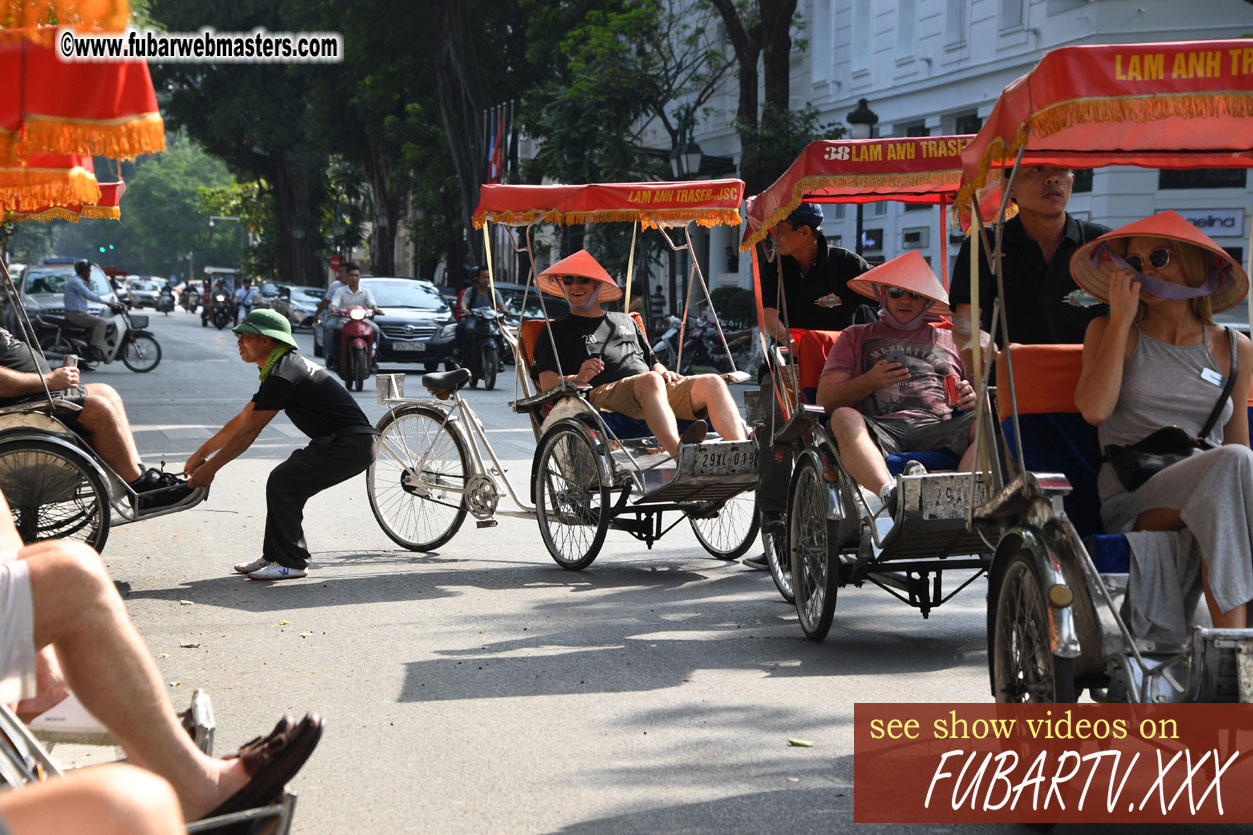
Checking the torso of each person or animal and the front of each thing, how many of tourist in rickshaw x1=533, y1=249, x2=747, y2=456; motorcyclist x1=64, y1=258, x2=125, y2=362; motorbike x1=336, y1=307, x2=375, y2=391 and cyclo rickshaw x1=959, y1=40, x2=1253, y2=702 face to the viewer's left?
0

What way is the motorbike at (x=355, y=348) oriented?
toward the camera

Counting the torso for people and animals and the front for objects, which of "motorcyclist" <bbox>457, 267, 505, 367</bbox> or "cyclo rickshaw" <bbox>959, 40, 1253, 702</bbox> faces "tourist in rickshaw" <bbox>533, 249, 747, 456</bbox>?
the motorcyclist

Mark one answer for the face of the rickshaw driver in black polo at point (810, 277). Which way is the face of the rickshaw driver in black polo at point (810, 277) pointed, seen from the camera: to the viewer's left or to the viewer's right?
to the viewer's left

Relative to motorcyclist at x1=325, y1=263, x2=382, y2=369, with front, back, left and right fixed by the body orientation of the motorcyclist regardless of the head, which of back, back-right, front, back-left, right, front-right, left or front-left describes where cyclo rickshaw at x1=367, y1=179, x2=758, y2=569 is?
front

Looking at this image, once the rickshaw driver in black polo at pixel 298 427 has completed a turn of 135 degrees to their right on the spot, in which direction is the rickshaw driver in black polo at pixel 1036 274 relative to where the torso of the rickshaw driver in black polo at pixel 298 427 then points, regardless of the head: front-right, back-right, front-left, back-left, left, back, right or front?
right

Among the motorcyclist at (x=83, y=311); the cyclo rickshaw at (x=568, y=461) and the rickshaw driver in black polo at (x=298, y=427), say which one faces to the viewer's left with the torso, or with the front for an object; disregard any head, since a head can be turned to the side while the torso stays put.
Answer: the rickshaw driver in black polo

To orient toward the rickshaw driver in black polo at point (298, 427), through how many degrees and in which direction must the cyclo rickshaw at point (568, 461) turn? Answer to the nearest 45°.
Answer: approximately 90° to its right

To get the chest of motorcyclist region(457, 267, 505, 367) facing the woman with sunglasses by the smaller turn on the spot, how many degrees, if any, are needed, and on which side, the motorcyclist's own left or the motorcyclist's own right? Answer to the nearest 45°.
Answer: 0° — they already face them

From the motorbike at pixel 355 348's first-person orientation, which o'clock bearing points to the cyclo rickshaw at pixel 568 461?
The cyclo rickshaw is roughly at 12 o'clock from the motorbike.

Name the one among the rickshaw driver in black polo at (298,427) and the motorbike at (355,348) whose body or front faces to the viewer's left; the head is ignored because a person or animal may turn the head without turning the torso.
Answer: the rickshaw driver in black polo

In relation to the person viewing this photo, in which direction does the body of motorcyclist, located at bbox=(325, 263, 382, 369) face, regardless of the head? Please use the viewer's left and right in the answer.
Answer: facing the viewer

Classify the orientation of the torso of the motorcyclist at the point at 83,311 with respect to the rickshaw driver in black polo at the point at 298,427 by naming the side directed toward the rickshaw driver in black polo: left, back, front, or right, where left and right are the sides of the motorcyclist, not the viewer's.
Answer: right

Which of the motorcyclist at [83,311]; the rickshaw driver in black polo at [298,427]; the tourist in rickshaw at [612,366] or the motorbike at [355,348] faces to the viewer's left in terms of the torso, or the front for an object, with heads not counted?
the rickshaw driver in black polo

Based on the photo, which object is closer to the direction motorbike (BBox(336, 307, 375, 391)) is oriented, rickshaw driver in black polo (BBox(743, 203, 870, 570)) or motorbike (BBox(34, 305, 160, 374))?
the rickshaw driver in black polo

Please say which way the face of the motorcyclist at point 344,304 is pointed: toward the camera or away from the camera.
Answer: toward the camera

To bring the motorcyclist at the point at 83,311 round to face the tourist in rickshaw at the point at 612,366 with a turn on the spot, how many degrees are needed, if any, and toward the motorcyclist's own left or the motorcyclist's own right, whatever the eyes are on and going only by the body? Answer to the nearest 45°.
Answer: approximately 90° to the motorcyclist's own right

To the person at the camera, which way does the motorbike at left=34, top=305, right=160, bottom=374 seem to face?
facing to the right of the viewer

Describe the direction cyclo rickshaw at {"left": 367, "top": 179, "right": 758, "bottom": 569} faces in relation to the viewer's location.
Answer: facing the viewer and to the right of the viewer

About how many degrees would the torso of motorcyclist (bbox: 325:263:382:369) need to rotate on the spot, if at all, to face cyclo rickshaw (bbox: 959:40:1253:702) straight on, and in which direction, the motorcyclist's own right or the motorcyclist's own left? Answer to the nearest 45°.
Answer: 0° — they already face it

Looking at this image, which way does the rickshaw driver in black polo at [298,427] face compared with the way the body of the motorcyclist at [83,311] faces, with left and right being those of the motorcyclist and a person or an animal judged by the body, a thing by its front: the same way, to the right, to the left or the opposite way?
the opposite way
